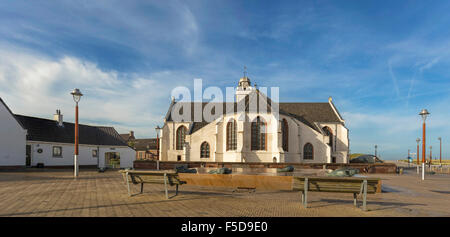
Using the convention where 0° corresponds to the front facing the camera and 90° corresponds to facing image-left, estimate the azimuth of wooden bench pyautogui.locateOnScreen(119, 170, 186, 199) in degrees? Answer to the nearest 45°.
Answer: approximately 225°

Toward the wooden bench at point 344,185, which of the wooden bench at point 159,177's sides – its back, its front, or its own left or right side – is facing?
right

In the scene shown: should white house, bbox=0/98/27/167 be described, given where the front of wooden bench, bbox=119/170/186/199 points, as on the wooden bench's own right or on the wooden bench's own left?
on the wooden bench's own left
